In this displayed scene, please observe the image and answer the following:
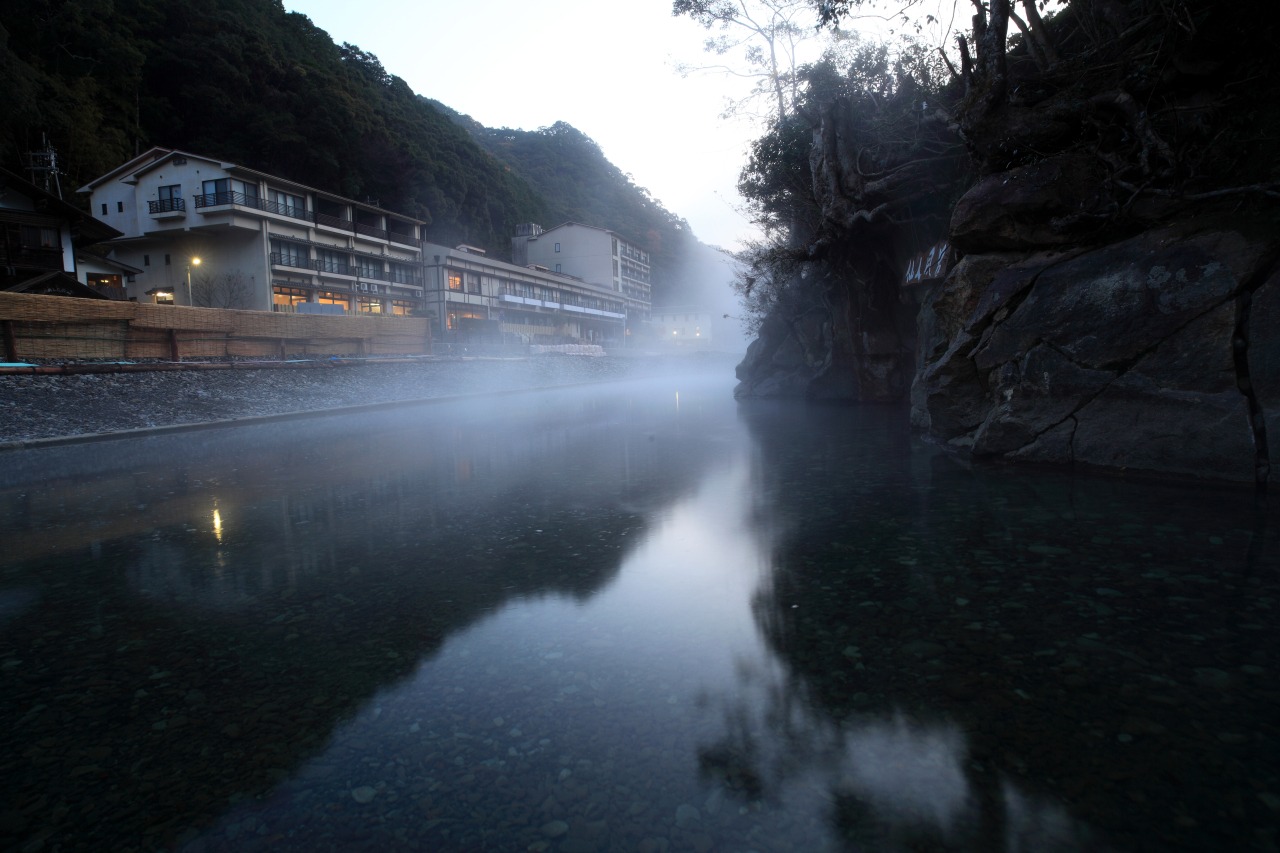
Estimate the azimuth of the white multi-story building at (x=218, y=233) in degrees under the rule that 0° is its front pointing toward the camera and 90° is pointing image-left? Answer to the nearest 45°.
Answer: approximately 315°

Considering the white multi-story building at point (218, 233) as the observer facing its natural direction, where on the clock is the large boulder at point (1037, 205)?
The large boulder is roughly at 1 o'clock from the white multi-story building.

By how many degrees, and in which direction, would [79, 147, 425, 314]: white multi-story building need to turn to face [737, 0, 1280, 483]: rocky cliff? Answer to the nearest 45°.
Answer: approximately 45° to its right
